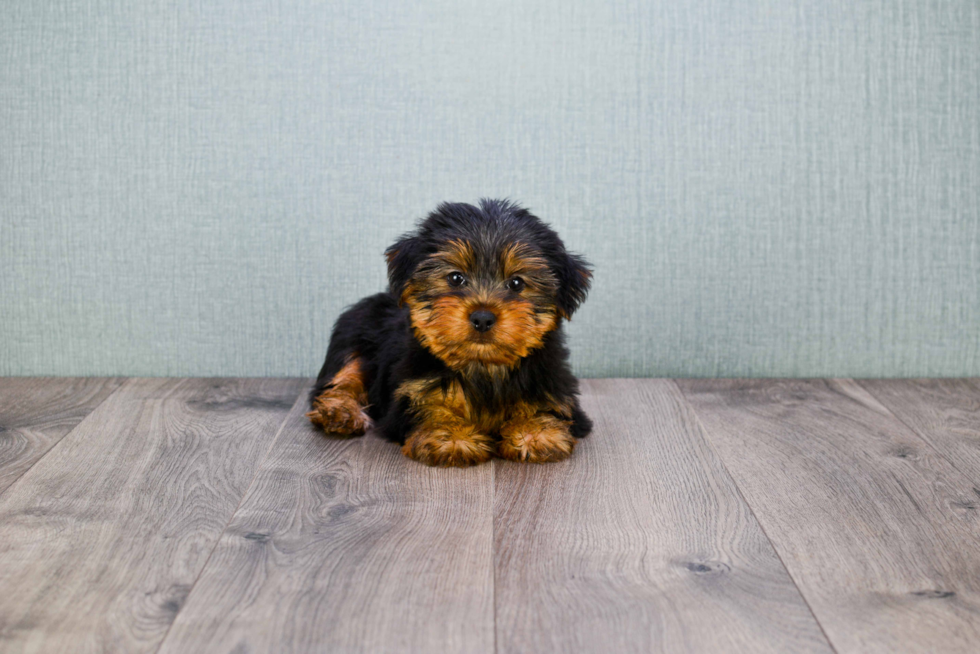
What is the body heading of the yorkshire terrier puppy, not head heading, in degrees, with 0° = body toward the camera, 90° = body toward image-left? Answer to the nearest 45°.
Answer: approximately 315°
